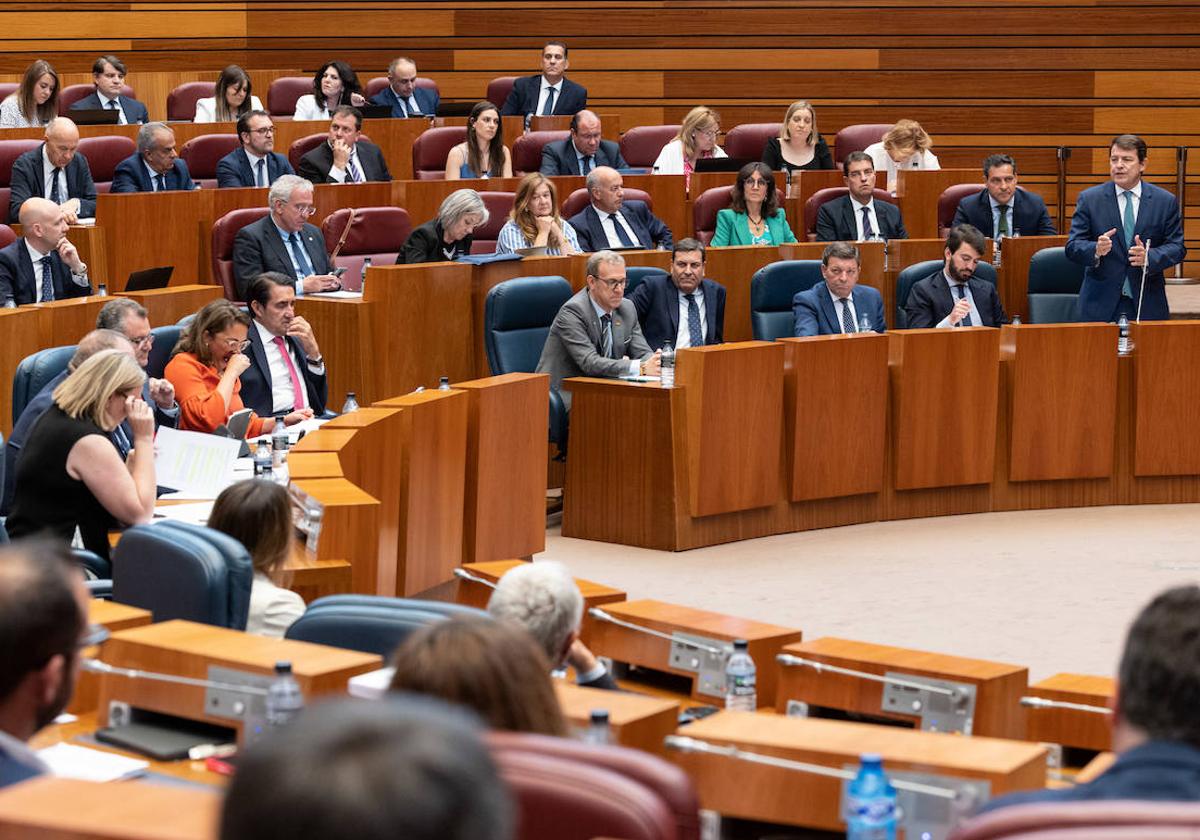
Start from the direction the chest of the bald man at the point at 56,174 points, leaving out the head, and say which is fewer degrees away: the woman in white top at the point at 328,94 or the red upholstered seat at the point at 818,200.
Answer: the red upholstered seat

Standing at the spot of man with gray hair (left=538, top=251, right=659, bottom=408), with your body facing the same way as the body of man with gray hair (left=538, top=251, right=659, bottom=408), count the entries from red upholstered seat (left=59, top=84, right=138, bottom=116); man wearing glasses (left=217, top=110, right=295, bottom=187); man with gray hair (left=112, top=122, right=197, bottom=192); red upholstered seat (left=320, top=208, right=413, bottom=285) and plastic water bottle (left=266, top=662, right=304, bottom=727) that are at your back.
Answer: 4

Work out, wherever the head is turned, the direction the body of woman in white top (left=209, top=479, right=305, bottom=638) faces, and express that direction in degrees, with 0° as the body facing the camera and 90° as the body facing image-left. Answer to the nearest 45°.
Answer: approximately 225°

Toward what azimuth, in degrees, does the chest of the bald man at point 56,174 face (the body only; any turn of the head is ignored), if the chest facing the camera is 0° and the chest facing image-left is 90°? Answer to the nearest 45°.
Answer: approximately 315°

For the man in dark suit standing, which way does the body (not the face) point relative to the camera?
toward the camera

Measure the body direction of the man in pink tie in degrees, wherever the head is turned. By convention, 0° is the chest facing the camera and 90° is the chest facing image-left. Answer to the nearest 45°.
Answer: approximately 315°

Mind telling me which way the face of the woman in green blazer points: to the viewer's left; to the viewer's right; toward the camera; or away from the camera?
toward the camera

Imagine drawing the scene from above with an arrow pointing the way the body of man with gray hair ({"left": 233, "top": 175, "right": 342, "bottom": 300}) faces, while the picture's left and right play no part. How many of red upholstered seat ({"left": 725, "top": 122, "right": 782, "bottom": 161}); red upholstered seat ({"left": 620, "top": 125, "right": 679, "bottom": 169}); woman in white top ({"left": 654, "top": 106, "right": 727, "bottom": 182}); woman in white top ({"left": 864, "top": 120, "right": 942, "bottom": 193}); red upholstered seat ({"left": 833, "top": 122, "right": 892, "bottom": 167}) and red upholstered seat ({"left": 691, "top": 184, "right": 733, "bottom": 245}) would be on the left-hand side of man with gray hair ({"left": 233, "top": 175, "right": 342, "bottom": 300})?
6

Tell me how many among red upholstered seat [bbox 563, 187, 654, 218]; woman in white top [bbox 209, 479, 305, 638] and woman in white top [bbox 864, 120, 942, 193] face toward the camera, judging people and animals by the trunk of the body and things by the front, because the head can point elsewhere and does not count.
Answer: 2

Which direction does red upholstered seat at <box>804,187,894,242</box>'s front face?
toward the camera

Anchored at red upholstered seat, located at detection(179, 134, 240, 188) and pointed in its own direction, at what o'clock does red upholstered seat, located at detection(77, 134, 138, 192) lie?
red upholstered seat, located at detection(77, 134, 138, 192) is roughly at 4 o'clock from red upholstered seat, located at detection(179, 134, 240, 188).

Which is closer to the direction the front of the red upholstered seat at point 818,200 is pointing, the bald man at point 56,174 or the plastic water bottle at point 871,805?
the plastic water bottle

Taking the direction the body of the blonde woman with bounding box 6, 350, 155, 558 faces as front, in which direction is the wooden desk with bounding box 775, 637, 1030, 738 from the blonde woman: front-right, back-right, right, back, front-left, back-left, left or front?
front-right

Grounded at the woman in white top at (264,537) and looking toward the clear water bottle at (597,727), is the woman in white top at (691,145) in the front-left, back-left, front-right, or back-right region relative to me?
back-left

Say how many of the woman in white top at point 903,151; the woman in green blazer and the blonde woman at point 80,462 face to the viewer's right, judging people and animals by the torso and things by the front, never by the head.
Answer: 1

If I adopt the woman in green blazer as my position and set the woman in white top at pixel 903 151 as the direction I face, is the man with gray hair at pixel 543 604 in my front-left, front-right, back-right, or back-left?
back-right

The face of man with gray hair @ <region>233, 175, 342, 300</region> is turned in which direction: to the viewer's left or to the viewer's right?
to the viewer's right

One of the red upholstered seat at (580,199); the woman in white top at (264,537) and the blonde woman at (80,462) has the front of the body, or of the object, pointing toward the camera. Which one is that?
the red upholstered seat

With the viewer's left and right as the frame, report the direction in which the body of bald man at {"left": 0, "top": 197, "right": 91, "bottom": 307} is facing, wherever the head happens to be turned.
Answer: facing the viewer and to the right of the viewer

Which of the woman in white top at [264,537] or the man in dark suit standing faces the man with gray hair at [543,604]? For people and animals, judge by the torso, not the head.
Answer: the man in dark suit standing
